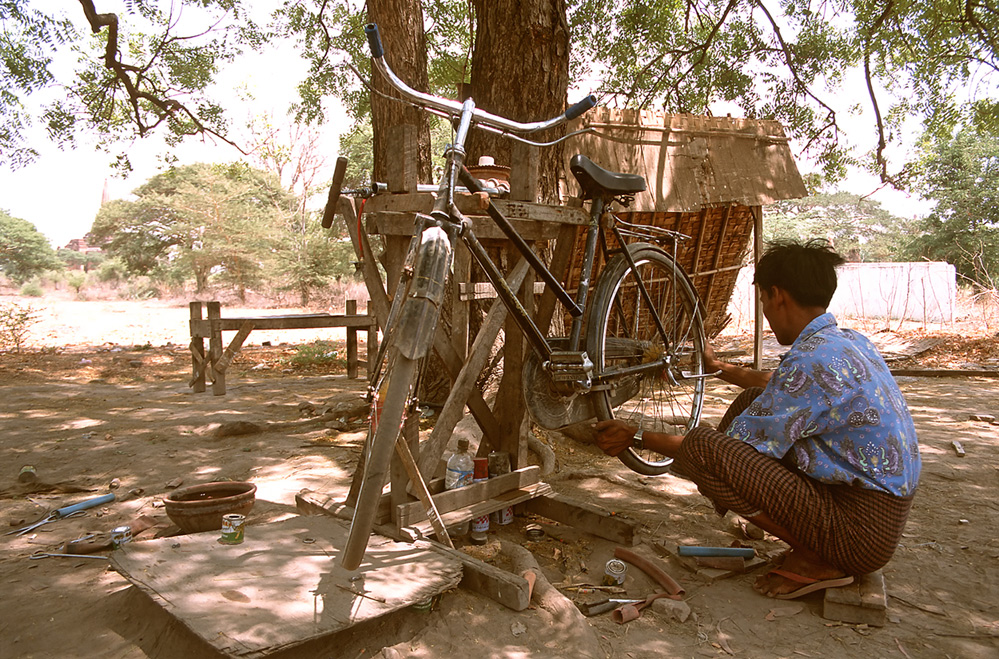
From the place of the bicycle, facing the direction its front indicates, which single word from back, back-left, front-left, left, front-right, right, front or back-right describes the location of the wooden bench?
right

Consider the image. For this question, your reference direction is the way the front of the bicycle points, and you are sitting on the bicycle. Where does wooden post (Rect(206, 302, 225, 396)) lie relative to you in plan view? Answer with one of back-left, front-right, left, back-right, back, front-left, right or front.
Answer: right

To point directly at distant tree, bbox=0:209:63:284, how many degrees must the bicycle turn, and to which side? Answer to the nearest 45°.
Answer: approximately 90° to its right

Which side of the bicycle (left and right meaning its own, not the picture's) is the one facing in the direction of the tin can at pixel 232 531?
front

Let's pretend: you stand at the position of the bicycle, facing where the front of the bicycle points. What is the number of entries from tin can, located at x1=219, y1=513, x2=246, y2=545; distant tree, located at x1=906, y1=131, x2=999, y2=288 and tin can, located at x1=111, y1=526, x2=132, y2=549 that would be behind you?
1

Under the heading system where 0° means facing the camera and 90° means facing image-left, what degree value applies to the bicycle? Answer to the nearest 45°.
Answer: approximately 45°

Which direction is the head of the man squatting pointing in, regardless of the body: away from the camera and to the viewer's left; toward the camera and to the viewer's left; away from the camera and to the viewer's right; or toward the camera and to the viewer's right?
away from the camera and to the viewer's left

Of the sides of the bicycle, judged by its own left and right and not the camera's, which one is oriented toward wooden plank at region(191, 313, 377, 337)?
right

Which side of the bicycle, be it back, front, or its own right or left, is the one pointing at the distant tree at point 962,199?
back

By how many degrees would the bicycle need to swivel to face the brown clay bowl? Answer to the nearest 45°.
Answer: approximately 45° to its right

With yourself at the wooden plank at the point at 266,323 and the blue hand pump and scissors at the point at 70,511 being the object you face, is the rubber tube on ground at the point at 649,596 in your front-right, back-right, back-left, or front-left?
front-left

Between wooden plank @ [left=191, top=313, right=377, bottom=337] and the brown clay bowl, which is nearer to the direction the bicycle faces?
the brown clay bowl
